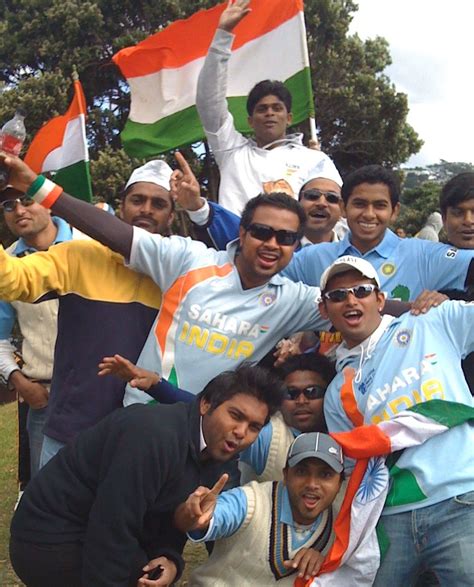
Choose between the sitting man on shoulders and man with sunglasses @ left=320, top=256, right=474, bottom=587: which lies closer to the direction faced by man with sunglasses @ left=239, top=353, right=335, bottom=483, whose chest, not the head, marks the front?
the man with sunglasses

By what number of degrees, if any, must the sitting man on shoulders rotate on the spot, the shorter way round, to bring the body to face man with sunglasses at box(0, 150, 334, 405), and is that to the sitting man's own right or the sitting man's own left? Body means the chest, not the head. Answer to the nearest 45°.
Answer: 0° — they already face them

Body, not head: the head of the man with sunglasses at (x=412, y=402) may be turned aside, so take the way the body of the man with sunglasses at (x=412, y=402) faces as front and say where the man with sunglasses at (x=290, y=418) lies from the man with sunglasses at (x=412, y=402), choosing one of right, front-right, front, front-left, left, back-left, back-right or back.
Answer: back-right

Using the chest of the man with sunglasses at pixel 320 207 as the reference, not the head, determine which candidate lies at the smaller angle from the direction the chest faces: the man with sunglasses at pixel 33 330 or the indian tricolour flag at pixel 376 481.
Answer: the indian tricolour flag

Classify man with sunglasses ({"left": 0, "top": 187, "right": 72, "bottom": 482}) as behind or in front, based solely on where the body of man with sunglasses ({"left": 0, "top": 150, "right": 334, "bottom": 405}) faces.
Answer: behind

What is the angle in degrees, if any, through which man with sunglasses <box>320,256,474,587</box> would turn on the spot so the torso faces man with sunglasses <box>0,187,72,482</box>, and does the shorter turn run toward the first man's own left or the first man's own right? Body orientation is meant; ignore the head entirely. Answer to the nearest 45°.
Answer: approximately 135° to the first man's own right

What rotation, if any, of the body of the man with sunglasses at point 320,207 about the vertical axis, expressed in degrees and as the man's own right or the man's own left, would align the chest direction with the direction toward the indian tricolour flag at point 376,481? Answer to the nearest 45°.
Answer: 0° — they already face it

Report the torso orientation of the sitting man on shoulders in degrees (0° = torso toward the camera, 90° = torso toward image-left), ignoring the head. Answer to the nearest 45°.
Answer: approximately 0°

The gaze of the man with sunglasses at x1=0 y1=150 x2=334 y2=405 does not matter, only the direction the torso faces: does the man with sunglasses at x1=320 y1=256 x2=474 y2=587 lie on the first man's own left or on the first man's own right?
on the first man's own left
